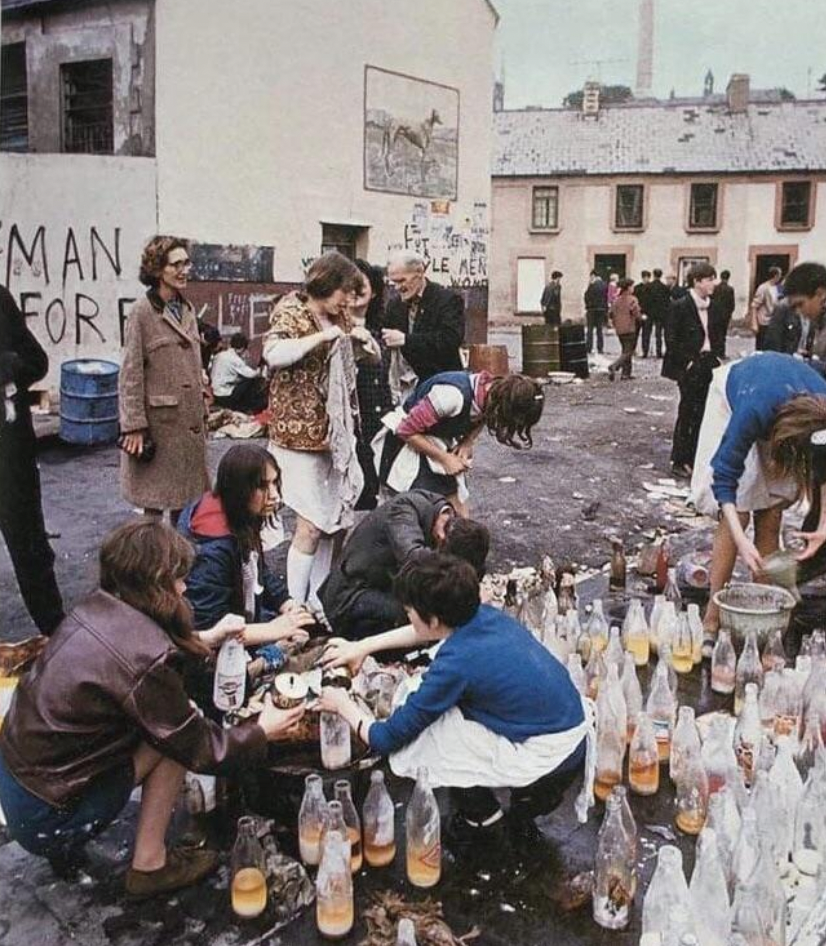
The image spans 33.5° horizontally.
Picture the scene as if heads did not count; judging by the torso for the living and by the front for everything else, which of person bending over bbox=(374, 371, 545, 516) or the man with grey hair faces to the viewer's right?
the person bending over

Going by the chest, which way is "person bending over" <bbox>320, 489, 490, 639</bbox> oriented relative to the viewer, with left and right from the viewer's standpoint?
facing to the right of the viewer

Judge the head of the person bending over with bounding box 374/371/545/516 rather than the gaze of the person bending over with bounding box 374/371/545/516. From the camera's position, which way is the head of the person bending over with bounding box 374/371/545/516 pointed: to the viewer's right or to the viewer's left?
to the viewer's right

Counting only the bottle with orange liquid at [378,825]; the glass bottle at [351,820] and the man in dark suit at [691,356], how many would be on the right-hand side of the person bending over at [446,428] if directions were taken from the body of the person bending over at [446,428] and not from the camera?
2

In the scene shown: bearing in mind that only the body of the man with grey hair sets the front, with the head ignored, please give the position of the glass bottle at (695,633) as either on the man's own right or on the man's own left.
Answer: on the man's own left

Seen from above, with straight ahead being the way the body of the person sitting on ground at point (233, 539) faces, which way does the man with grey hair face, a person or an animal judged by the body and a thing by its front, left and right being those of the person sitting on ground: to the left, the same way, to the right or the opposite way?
to the right

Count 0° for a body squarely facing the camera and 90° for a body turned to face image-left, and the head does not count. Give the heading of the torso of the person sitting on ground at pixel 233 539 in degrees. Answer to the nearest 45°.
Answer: approximately 315°

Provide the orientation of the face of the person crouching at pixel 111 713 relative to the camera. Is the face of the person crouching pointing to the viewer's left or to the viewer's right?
to the viewer's right

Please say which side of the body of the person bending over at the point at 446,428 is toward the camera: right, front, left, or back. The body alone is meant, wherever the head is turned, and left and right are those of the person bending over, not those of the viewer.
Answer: right

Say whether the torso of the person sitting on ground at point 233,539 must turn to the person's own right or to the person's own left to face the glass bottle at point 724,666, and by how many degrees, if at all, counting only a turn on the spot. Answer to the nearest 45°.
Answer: approximately 45° to the person's own left

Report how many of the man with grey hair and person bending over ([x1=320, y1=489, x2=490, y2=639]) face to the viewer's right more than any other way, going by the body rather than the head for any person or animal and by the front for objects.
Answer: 1

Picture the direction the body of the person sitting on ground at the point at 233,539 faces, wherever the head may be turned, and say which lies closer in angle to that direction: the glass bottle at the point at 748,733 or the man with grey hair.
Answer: the glass bottle
